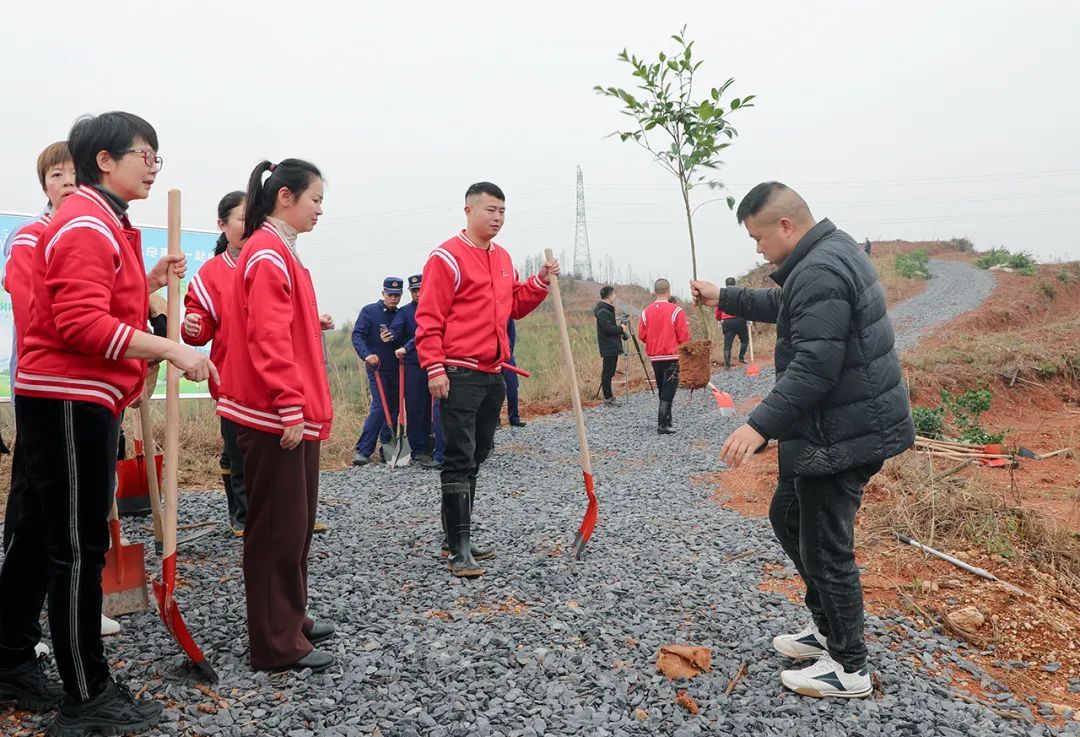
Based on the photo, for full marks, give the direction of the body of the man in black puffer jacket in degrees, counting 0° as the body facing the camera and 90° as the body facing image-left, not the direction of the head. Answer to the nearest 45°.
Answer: approximately 90°

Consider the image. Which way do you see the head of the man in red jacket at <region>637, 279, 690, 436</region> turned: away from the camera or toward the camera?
away from the camera

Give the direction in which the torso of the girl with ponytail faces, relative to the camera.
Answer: to the viewer's right

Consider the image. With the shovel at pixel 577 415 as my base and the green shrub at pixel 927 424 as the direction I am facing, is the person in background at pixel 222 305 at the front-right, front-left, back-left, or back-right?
back-left

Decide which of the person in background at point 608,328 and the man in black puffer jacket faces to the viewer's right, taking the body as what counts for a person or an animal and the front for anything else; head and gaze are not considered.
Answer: the person in background

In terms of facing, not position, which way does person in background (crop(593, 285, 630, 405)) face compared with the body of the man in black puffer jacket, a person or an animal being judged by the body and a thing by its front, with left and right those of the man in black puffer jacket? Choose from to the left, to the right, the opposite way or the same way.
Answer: the opposite way
